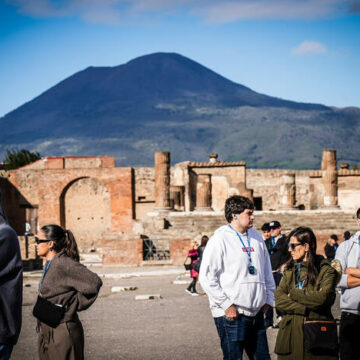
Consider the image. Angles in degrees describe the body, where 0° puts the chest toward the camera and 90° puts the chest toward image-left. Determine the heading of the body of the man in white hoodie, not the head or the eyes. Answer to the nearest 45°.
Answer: approximately 315°

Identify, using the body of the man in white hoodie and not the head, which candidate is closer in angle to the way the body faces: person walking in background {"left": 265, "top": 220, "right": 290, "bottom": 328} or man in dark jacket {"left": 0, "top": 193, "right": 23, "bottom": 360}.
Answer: the man in dark jacket

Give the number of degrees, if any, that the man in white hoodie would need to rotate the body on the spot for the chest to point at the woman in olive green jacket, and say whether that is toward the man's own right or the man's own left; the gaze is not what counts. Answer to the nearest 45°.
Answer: approximately 45° to the man's own left

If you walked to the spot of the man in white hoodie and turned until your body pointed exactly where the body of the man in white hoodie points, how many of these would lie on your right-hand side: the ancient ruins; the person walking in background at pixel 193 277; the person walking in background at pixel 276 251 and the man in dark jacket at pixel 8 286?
1

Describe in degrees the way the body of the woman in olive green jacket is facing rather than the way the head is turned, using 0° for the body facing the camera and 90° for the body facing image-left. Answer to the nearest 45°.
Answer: approximately 45°

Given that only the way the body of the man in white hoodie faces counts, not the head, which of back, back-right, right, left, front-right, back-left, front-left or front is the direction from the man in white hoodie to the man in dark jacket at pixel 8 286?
right

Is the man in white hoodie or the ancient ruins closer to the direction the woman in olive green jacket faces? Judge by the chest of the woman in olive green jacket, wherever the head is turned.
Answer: the man in white hoodie

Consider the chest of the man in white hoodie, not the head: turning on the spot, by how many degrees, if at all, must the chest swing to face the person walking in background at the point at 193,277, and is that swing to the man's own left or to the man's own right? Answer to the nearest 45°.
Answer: approximately 135° to the man's own left
